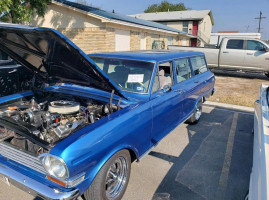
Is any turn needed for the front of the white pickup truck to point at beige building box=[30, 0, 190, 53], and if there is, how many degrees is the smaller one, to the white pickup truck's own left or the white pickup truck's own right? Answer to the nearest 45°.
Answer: approximately 180°

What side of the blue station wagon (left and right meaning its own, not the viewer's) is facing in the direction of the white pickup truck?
back

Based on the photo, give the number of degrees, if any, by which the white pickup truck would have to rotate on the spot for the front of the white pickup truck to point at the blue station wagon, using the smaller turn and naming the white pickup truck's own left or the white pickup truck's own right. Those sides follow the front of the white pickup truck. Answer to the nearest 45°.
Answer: approximately 90° to the white pickup truck's own right

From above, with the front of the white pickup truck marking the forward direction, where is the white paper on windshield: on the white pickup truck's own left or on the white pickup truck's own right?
on the white pickup truck's own right

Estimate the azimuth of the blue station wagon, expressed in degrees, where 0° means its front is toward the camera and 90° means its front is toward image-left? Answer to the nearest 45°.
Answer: approximately 45°

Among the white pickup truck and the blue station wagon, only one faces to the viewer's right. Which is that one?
the white pickup truck

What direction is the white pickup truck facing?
to the viewer's right

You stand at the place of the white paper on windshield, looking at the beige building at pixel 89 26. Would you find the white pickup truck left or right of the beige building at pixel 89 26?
right

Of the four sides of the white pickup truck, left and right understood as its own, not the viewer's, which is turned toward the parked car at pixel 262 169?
right

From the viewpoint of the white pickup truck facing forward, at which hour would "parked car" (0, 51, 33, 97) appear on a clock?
The parked car is roughly at 4 o'clock from the white pickup truck.

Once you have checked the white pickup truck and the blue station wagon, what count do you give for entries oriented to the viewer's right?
1

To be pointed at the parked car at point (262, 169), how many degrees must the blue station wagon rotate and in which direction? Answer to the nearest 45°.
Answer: approximately 90° to its left

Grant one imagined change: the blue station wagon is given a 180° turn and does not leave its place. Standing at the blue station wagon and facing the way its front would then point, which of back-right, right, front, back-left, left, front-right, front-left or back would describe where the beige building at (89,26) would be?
front-left
